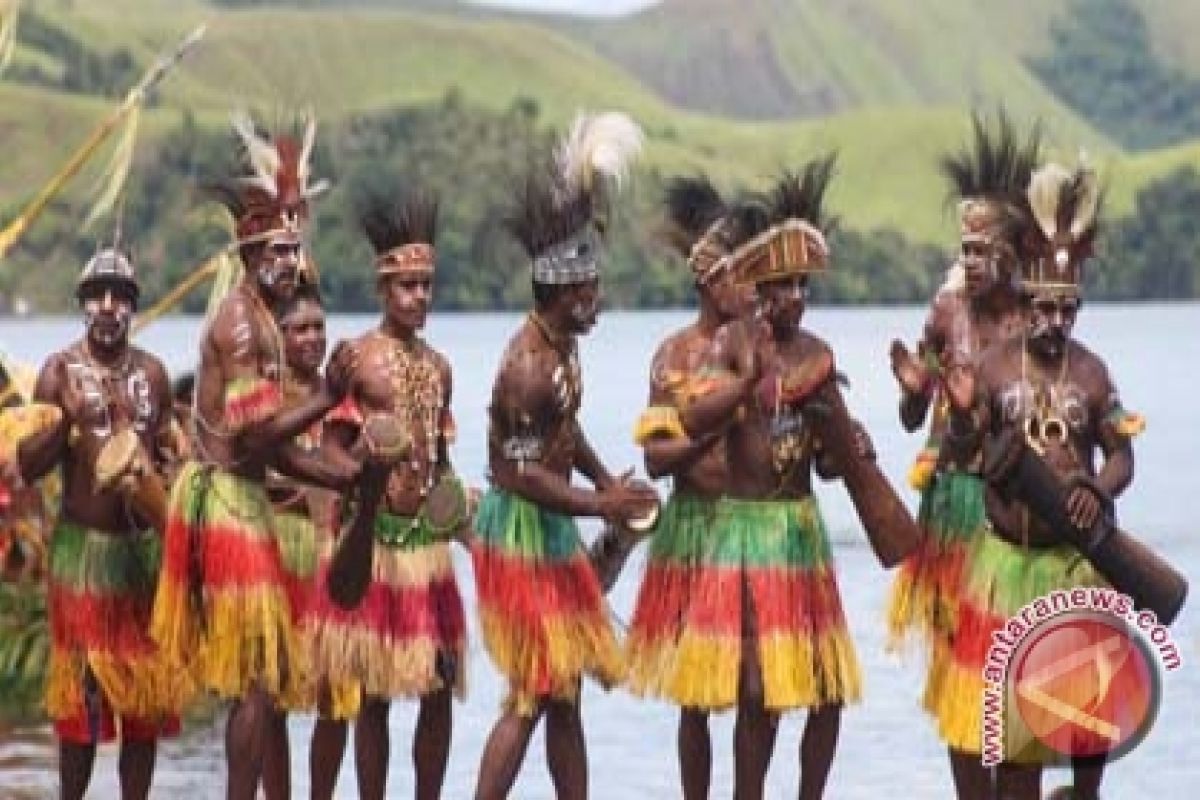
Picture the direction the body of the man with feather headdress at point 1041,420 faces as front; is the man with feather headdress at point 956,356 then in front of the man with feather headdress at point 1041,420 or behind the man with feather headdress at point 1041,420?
behind

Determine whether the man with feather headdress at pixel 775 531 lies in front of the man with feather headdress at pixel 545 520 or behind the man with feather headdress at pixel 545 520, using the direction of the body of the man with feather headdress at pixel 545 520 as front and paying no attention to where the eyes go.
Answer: in front

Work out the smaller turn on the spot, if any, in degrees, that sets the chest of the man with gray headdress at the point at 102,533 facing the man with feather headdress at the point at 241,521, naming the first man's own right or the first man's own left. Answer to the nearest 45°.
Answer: approximately 45° to the first man's own left

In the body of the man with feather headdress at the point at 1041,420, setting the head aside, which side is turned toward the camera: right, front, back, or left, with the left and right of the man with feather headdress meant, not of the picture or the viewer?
front

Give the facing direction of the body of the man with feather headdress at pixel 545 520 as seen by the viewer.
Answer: to the viewer's right

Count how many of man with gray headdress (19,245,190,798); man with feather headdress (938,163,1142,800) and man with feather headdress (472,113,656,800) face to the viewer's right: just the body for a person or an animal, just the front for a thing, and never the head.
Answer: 1

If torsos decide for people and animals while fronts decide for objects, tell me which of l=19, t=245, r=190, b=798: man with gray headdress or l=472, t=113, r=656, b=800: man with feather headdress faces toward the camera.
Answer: l=19, t=245, r=190, b=798: man with gray headdress

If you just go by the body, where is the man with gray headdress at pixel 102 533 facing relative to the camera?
toward the camera

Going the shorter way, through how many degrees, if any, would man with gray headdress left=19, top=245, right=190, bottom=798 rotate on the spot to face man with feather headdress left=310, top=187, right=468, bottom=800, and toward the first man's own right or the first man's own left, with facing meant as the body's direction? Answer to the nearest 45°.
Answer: approximately 90° to the first man's own left

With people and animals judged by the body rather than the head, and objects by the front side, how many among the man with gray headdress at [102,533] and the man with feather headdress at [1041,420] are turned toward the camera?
2

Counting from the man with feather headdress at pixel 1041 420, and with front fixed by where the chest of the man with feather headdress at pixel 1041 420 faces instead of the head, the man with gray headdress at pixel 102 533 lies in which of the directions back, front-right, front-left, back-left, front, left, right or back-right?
right

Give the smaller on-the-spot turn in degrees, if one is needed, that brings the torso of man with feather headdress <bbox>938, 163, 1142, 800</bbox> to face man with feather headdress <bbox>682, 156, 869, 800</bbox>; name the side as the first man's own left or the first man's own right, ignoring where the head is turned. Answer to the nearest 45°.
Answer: approximately 90° to the first man's own right
